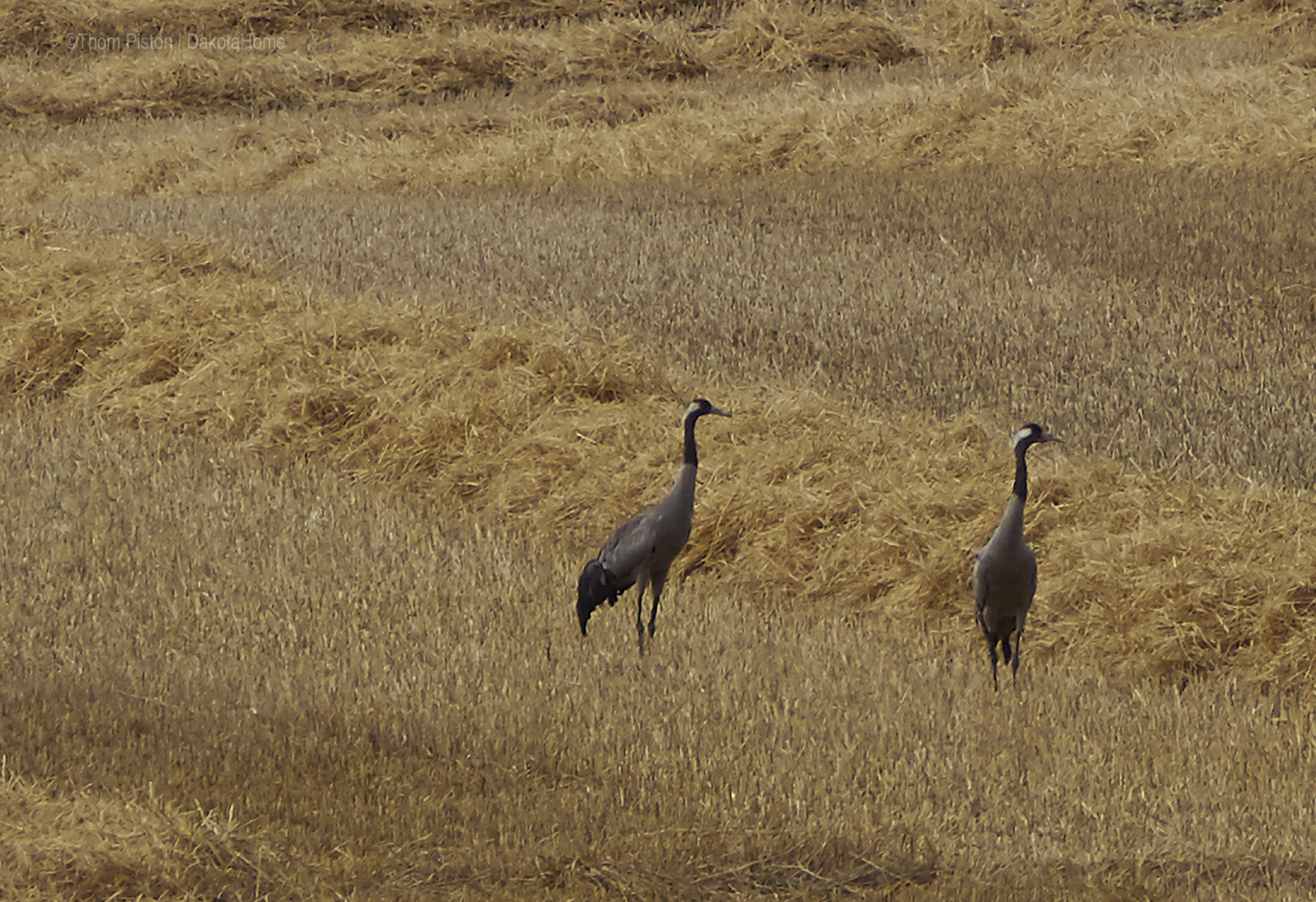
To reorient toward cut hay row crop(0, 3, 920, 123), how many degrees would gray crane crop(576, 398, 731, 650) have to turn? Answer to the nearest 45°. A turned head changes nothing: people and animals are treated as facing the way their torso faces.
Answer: approximately 90° to its left

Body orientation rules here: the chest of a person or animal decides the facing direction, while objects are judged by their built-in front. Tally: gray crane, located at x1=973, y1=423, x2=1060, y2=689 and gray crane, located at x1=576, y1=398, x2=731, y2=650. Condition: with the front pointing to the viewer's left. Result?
0

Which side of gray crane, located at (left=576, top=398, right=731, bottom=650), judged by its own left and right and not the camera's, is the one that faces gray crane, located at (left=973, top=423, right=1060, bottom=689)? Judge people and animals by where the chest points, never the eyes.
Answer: front

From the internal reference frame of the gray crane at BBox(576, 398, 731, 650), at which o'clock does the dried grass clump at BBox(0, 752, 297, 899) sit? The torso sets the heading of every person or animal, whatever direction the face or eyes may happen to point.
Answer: The dried grass clump is roughly at 4 o'clock from the gray crane.

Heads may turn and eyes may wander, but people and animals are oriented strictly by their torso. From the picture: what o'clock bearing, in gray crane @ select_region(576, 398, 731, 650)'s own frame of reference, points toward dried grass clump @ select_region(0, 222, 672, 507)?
The dried grass clump is roughly at 8 o'clock from the gray crane.

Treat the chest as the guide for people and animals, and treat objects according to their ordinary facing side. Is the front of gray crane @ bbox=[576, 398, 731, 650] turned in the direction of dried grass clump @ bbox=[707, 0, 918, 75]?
no

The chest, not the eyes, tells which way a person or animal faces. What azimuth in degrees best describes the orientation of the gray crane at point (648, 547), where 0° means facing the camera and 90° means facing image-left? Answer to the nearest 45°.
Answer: approximately 270°

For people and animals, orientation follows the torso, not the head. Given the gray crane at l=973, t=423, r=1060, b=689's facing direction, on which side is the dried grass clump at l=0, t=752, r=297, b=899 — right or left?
on its right

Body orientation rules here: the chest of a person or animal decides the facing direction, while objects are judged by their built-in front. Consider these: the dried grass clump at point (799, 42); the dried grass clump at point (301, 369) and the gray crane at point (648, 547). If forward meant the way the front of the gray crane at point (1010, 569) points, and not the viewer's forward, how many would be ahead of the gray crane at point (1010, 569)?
0

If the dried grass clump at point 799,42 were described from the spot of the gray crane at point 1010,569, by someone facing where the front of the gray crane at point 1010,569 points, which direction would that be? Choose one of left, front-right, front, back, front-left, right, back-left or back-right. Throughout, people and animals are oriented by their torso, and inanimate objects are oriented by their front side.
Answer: back-left

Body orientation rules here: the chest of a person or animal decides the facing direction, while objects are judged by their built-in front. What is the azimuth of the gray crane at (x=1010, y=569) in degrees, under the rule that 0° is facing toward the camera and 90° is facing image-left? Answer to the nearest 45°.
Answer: approximately 315°

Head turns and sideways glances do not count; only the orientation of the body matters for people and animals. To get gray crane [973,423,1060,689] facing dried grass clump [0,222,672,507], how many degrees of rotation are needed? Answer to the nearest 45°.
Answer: approximately 180°
